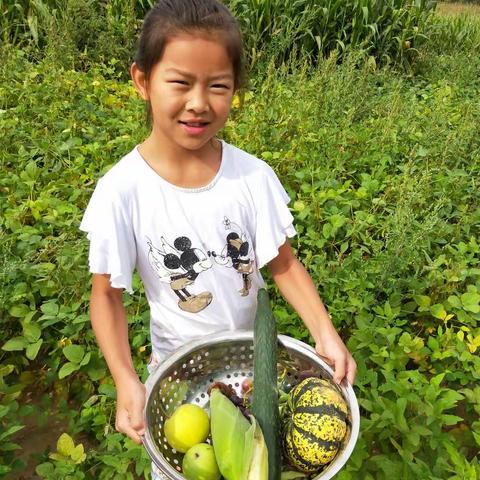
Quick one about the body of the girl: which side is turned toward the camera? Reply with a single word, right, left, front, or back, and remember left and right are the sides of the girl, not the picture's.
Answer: front
